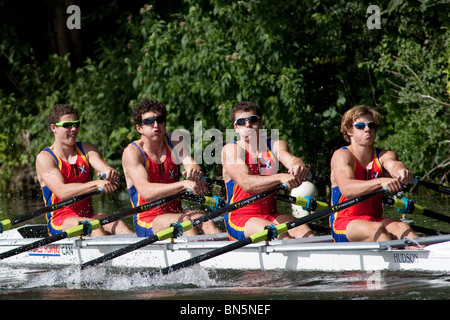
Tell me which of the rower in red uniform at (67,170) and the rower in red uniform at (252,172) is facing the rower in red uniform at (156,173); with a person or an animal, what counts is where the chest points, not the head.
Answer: the rower in red uniform at (67,170)

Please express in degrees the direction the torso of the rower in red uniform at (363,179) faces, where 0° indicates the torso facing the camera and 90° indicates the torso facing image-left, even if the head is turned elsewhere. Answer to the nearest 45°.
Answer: approximately 315°

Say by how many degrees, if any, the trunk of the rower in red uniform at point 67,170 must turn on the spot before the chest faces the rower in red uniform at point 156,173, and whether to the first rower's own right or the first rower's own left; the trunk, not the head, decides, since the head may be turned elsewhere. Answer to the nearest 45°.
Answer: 0° — they already face them

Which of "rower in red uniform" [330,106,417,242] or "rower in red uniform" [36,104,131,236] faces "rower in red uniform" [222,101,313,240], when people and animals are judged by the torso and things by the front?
"rower in red uniform" [36,104,131,236]

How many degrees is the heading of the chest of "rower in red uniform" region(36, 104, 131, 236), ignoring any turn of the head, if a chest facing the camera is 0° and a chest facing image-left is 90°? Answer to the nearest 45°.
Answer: approximately 315°

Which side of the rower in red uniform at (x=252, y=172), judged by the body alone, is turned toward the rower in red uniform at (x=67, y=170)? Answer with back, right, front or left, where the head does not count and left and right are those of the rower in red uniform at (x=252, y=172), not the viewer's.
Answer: back
